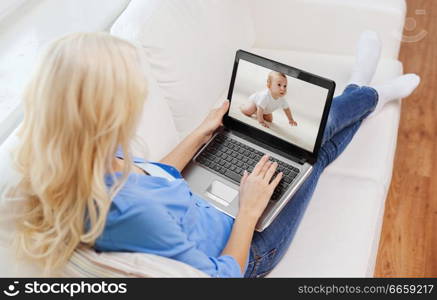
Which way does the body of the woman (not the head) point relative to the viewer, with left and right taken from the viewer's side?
facing away from the viewer and to the right of the viewer

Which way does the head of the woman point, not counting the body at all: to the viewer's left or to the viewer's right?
to the viewer's right
